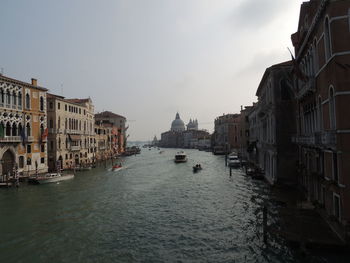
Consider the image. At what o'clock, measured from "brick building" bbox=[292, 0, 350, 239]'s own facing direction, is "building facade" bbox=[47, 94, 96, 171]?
The building facade is roughly at 1 o'clock from the brick building.

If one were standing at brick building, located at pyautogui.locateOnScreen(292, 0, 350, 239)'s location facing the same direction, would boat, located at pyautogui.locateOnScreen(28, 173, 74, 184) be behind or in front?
in front

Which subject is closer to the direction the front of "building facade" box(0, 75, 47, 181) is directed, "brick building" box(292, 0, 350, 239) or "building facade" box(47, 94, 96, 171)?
the brick building

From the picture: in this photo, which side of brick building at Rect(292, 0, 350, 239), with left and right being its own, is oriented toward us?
left

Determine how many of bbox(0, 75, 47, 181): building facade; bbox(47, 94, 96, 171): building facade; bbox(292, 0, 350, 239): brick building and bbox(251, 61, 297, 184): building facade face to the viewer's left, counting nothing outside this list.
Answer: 2

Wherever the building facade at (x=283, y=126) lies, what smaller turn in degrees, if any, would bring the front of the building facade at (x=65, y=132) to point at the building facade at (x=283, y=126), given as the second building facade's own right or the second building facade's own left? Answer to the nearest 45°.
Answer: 0° — it already faces it

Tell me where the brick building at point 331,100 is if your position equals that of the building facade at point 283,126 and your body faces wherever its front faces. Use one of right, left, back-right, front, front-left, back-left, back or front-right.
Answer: left

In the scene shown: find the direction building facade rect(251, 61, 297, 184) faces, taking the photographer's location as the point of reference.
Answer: facing to the left of the viewer

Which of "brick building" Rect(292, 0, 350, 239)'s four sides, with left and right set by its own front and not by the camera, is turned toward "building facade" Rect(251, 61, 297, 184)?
right

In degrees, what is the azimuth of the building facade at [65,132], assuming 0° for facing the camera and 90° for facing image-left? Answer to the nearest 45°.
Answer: approximately 315°

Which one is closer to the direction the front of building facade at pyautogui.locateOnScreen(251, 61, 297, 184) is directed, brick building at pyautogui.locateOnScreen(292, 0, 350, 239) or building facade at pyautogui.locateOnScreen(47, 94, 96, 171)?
the building facade

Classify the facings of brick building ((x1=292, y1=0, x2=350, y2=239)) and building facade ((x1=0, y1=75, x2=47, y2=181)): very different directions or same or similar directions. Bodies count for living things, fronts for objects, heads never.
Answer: very different directions
